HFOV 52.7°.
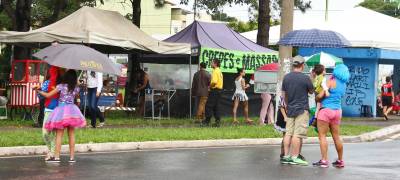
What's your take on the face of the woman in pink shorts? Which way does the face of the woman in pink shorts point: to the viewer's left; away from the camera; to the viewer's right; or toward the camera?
away from the camera

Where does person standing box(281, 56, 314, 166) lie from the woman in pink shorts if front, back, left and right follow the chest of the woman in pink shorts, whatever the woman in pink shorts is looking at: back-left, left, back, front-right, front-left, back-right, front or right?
front-left

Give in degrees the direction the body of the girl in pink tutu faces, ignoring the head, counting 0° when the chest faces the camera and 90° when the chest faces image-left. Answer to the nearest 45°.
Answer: approximately 135°

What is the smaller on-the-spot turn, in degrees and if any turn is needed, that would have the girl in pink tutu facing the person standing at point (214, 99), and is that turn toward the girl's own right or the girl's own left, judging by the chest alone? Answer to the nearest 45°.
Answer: approximately 90° to the girl's own right
